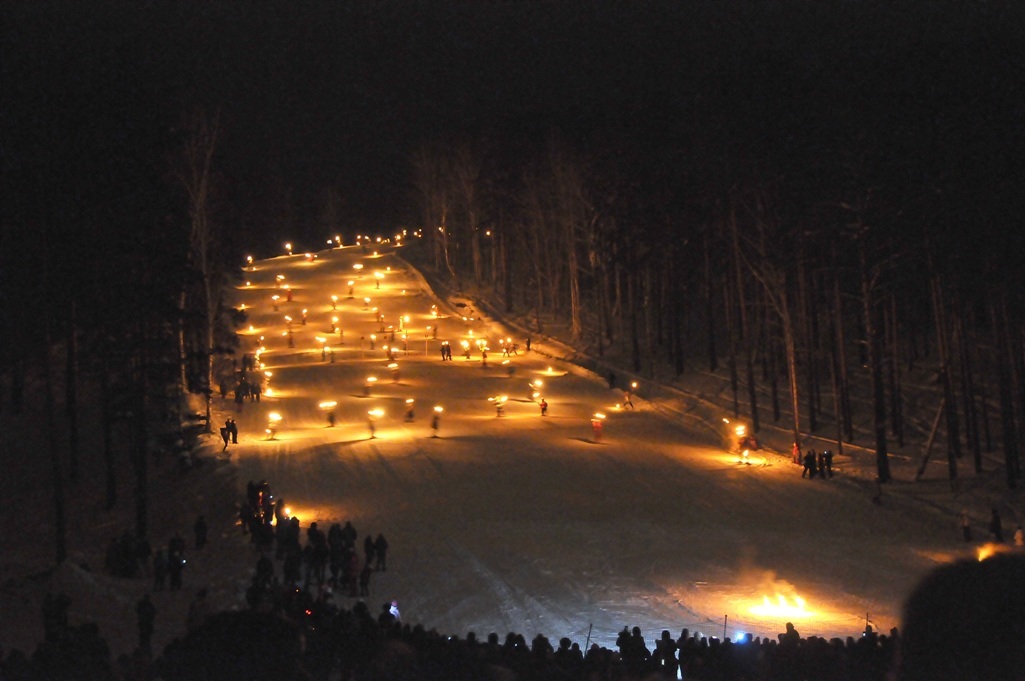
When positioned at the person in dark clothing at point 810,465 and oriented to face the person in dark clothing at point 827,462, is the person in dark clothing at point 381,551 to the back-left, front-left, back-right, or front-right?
back-right

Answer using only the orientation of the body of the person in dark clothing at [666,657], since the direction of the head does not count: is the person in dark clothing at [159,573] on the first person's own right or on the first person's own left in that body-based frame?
on the first person's own left

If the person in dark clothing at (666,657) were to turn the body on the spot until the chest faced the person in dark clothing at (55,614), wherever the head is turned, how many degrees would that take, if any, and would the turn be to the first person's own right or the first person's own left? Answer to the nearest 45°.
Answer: approximately 90° to the first person's own left

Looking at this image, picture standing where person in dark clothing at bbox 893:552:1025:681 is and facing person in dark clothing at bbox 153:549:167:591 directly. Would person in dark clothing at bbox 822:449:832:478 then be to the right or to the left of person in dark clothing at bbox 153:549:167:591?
right

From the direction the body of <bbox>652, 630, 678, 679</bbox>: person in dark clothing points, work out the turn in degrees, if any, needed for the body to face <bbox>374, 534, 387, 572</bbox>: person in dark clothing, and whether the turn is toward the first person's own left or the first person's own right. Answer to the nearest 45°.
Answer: approximately 45° to the first person's own left

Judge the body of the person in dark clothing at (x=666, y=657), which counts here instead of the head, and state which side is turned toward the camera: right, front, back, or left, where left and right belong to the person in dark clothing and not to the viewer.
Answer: back

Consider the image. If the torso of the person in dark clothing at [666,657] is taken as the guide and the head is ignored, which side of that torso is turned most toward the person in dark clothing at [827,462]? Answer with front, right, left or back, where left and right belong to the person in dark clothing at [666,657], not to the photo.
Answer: front

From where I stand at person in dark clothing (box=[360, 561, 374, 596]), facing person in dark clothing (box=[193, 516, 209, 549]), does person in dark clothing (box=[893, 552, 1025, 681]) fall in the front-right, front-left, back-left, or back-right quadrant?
back-left

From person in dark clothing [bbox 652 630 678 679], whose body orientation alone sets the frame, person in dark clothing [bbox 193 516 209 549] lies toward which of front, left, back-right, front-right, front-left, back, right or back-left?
front-left

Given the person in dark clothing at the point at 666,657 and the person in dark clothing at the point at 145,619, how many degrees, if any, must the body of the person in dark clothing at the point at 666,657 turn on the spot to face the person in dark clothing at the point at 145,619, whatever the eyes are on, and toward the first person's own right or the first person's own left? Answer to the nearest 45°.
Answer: approximately 90° to the first person's own left

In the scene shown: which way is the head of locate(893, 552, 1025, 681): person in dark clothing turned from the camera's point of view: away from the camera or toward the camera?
away from the camera

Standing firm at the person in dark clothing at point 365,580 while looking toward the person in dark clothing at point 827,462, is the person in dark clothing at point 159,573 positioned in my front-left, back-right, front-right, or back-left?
back-left

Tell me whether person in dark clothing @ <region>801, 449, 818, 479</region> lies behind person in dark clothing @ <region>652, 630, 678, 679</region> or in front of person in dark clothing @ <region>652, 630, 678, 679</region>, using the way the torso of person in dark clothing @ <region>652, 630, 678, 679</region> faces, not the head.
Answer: in front
